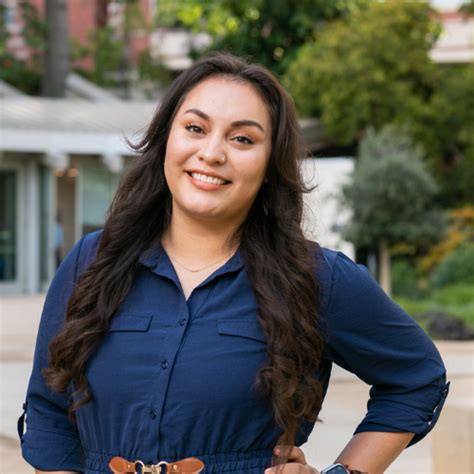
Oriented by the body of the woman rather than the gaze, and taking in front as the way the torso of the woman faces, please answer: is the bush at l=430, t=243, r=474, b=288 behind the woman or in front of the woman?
behind

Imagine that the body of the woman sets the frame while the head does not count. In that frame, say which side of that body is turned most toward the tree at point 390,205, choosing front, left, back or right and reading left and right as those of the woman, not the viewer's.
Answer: back

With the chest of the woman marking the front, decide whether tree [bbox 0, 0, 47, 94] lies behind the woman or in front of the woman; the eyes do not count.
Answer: behind

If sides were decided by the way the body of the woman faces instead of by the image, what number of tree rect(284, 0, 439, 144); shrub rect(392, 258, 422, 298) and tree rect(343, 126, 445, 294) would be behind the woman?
3

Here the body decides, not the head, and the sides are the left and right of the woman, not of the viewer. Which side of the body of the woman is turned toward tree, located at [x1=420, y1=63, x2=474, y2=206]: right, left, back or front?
back

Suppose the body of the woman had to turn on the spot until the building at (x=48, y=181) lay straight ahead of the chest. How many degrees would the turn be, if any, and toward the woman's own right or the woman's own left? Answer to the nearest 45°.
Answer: approximately 180°

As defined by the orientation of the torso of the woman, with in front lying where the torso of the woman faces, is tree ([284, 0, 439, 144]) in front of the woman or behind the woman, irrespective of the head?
behind

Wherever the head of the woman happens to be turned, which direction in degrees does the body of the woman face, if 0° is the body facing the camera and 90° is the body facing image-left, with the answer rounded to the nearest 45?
approximately 0°
